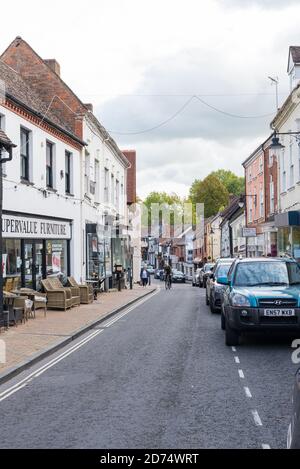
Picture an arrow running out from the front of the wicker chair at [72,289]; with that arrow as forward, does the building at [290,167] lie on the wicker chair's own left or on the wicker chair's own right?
on the wicker chair's own left

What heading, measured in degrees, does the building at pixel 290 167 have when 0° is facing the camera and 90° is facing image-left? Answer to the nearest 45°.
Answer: approximately 45°

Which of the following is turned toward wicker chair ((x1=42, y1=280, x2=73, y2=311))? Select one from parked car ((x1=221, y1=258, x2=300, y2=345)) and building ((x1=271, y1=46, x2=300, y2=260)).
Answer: the building

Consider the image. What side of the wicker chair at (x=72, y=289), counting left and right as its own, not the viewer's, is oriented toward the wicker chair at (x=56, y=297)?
right

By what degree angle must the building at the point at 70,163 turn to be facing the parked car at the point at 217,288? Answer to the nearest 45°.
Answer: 0° — it already faces it

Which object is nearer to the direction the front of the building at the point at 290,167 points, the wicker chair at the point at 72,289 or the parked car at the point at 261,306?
the wicker chair
